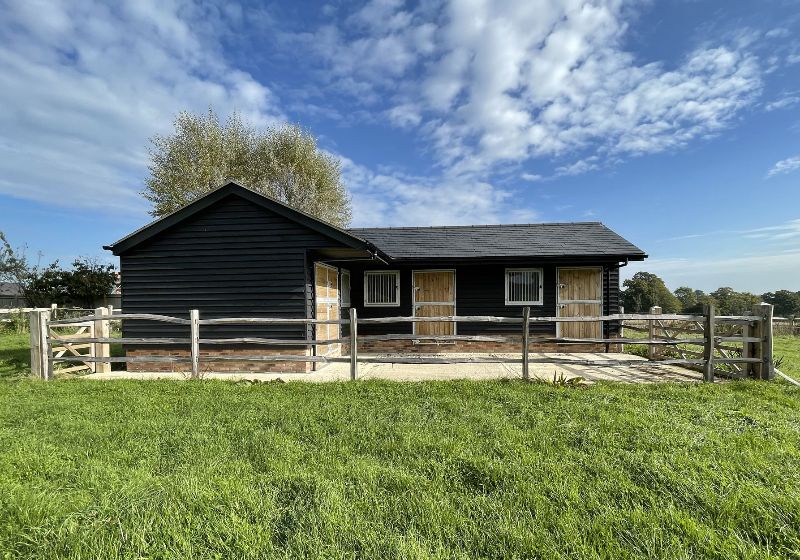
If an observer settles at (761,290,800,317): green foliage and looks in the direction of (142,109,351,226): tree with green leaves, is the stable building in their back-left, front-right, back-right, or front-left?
front-left

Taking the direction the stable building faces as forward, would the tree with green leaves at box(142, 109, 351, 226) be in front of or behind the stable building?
behind

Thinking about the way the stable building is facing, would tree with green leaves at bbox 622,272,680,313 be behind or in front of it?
behind

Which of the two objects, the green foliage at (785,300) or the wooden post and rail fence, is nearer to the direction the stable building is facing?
the wooden post and rail fence

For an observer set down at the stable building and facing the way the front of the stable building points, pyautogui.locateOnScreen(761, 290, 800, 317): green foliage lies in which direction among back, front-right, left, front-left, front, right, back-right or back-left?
back-left

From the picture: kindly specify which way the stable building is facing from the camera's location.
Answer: facing the viewer

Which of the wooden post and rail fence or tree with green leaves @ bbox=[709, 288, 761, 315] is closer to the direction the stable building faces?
the wooden post and rail fence

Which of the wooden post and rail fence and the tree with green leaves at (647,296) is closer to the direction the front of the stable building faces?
the wooden post and rail fence
